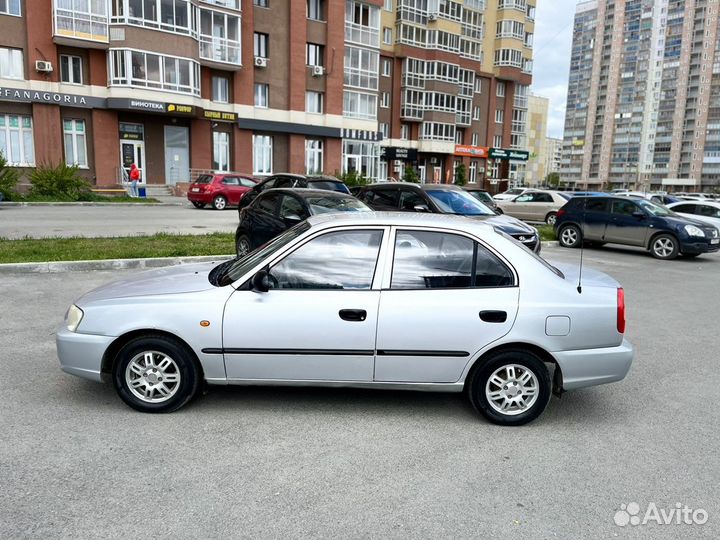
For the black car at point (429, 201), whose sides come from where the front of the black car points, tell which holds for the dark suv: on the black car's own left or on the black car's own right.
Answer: on the black car's own left

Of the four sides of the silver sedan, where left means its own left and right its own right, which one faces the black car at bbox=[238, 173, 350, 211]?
right

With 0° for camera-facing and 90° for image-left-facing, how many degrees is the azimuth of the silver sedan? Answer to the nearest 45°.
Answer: approximately 90°

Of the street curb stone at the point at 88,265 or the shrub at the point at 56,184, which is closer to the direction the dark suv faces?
the street curb stone

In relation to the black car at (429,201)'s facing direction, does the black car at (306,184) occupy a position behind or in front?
behind

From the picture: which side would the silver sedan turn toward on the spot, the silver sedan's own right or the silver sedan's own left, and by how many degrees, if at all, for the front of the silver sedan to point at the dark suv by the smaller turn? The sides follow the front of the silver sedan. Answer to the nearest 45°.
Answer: approximately 135° to the silver sedan's own right

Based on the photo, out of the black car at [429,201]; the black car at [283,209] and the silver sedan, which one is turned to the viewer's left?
the silver sedan

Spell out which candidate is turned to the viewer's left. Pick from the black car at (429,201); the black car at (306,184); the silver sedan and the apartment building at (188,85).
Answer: the silver sedan

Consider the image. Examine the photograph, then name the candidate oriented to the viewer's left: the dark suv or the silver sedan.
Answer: the silver sedan

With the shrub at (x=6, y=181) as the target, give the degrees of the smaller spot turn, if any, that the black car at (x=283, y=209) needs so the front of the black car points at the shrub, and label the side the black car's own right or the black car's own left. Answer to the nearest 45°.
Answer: approximately 180°

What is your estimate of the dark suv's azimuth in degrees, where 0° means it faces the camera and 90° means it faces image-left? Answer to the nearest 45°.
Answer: approximately 315°

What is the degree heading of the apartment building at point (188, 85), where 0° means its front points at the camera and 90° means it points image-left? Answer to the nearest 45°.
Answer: approximately 315°

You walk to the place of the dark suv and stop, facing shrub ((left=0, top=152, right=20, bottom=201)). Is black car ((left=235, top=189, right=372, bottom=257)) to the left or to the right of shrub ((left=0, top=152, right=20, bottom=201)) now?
left

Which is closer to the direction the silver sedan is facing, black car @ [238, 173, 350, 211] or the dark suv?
the black car

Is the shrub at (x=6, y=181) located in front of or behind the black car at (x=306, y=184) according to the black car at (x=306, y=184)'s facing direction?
behind
